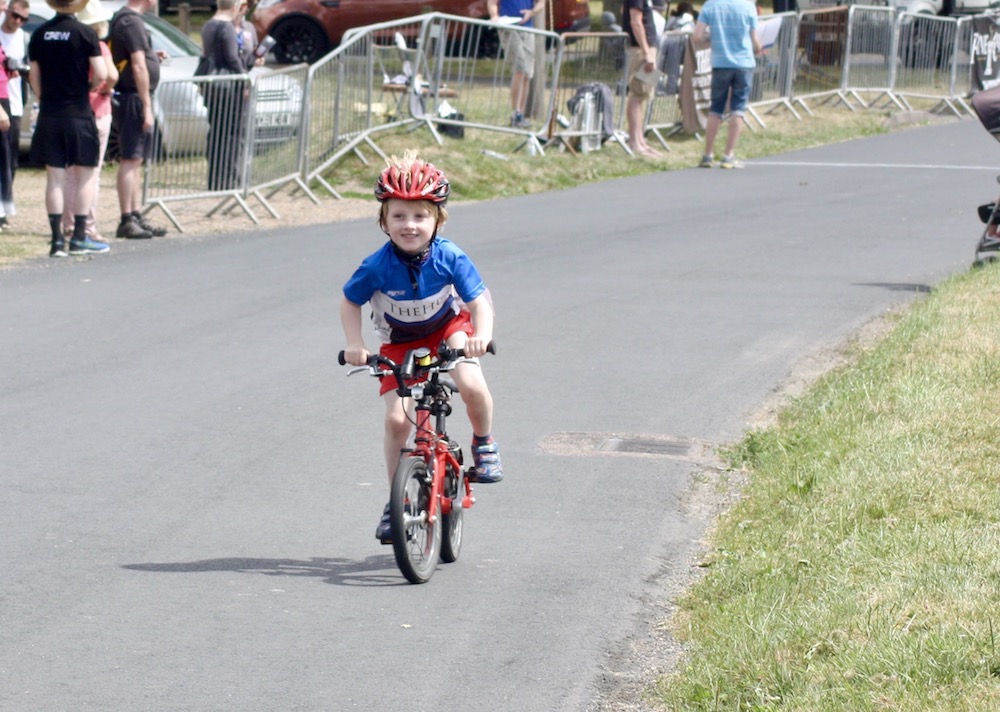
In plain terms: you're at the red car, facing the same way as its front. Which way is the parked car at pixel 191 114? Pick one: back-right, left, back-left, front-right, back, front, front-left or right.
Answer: left

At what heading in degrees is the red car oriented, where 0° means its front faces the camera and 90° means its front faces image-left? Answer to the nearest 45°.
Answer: approximately 90°

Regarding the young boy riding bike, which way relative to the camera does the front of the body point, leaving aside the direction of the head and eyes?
toward the camera

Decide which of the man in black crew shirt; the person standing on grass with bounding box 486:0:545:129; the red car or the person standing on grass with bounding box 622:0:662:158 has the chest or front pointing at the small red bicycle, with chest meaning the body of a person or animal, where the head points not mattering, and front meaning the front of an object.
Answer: the person standing on grass with bounding box 486:0:545:129

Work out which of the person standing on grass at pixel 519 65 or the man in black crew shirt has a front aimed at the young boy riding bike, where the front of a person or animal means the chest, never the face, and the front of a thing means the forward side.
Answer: the person standing on grass

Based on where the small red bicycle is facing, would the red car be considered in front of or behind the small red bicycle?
behind
